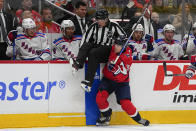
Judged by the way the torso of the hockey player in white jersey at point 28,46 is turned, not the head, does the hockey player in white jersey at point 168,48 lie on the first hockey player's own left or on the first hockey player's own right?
on the first hockey player's own left

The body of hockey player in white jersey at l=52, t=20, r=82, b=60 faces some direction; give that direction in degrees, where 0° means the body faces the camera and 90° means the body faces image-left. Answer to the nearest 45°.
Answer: approximately 315°

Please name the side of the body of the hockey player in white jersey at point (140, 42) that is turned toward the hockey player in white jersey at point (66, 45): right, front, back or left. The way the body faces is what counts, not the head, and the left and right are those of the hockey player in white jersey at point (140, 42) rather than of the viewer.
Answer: right

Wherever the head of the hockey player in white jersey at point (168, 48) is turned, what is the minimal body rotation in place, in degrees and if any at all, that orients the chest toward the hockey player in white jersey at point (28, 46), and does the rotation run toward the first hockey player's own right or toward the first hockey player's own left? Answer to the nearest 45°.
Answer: approximately 90° to the first hockey player's own right

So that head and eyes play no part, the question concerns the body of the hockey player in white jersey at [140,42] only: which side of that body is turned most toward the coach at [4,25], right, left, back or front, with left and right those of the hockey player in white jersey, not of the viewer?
right

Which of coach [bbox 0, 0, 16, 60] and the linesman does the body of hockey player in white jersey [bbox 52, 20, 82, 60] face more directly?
the linesman

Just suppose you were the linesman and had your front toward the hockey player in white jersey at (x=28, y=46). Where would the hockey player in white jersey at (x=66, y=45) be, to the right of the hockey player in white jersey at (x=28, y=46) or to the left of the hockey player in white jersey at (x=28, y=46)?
right

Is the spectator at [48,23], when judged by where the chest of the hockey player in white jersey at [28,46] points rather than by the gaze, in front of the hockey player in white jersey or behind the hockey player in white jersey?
behind
